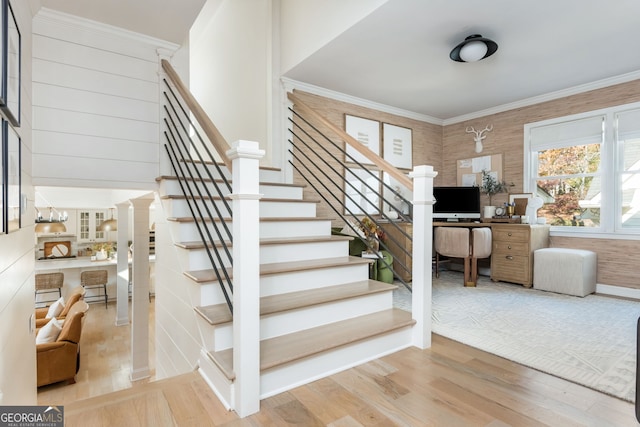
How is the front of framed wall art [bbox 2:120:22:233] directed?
to the viewer's right

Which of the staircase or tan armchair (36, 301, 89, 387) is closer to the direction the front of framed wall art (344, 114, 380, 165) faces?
the staircase

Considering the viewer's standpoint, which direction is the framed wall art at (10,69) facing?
facing to the right of the viewer

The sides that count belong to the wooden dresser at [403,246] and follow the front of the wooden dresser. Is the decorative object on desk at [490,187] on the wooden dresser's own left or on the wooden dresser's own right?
on the wooden dresser's own left

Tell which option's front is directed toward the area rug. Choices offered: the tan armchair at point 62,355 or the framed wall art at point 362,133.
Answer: the framed wall art
